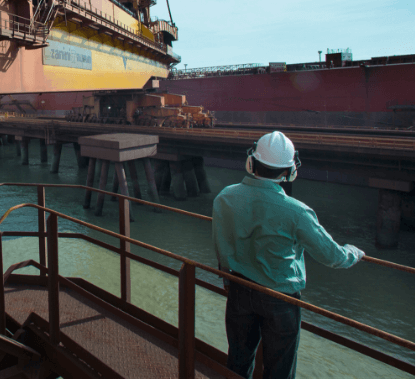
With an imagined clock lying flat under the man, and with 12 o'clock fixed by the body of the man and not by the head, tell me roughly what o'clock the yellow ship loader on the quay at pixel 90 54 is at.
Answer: The yellow ship loader on the quay is roughly at 11 o'clock from the man.

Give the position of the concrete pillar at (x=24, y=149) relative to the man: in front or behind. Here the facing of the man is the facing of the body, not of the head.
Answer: in front

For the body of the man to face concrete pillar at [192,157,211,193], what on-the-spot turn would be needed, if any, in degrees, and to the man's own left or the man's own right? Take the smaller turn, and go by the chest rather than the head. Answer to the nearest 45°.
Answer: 0° — they already face it

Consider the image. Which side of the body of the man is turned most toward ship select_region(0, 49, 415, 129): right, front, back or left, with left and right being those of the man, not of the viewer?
front

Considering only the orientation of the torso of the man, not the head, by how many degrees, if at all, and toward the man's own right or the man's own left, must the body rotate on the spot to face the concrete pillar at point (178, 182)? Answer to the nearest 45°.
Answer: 0° — they already face it

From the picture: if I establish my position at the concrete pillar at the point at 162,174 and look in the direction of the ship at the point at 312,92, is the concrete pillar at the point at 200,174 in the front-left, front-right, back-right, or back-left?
front-right

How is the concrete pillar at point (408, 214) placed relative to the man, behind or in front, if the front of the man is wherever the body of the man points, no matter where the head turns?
in front

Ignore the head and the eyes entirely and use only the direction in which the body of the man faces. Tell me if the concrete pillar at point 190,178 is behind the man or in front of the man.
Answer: in front

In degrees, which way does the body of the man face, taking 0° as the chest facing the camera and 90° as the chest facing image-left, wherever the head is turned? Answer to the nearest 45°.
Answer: approximately 180°

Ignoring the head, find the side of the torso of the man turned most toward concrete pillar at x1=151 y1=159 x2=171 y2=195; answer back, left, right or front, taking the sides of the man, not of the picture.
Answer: front

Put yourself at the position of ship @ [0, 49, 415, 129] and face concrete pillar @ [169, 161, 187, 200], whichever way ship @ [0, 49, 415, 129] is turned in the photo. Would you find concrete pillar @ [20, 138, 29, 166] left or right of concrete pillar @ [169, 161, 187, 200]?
right
